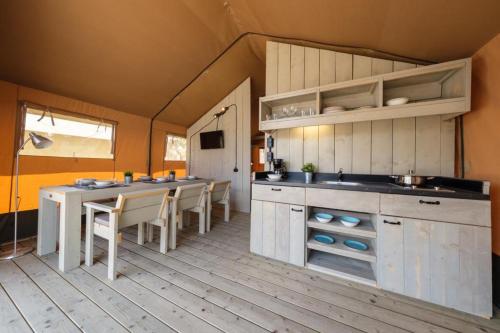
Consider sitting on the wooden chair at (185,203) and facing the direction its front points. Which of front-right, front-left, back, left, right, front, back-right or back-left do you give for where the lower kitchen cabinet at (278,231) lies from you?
back

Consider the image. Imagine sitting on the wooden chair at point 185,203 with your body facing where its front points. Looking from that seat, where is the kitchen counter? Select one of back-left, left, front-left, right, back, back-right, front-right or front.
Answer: back

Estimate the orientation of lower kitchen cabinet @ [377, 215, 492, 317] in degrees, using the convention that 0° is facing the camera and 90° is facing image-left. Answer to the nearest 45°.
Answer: approximately 45°

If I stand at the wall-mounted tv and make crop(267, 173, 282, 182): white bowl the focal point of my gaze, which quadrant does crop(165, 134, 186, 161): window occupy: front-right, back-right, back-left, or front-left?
back-right

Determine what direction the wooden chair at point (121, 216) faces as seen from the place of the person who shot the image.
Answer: facing away from the viewer and to the left of the viewer

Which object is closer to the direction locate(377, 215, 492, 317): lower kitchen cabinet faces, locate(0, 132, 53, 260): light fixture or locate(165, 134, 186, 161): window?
the light fixture

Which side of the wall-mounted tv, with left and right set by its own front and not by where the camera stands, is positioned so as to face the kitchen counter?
left

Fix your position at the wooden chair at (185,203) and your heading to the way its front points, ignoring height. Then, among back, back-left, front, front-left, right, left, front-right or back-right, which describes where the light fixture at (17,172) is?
front-left

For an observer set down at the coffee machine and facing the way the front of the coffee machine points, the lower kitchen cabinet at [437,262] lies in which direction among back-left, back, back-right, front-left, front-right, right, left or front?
left

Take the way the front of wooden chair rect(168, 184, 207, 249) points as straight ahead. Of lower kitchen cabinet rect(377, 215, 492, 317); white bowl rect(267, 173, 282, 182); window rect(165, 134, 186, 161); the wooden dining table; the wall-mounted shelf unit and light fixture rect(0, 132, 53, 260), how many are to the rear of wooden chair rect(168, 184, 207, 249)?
3

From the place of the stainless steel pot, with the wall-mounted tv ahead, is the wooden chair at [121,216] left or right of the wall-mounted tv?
left
